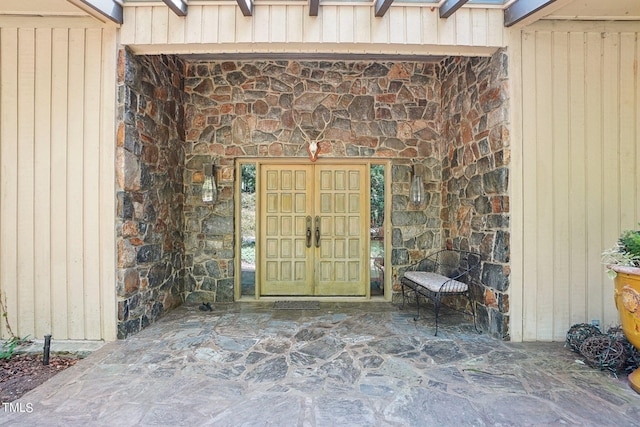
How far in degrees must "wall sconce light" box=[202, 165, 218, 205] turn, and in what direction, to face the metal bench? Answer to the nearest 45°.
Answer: approximately 45° to its left

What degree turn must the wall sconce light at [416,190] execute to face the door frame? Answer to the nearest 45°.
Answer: approximately 90° to its right

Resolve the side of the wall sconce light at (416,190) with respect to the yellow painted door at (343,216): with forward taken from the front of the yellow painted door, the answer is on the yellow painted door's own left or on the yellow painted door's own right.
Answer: on the yellow painted door's own left

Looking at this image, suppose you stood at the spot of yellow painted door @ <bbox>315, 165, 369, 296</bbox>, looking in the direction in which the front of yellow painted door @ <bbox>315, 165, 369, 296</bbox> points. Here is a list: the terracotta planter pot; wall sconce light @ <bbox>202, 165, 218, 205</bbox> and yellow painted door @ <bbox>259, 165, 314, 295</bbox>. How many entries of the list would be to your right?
2

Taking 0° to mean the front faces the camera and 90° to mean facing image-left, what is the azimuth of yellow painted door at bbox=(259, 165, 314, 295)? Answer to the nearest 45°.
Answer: approximately 0°

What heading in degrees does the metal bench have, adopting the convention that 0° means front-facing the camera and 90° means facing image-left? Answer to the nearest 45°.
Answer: approximately 45°

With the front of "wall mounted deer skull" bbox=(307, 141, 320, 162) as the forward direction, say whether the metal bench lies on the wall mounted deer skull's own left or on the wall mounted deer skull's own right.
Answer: on the wall mounted deer skull's own left

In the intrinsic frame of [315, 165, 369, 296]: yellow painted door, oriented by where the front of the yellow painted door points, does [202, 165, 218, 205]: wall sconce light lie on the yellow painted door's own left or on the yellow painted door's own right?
on the yellow painted door's own right
